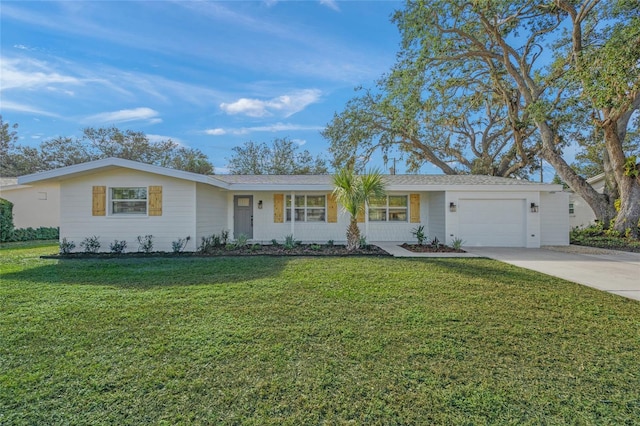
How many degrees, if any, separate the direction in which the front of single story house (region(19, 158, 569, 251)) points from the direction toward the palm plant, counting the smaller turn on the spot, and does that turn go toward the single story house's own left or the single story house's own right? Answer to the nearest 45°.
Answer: approximately 45° to the single story house's own left

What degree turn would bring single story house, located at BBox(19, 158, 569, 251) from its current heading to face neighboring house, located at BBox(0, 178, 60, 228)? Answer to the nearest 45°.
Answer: approximately 135° to its right

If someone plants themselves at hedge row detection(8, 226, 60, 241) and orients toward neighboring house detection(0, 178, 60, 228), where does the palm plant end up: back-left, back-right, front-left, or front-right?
back-right

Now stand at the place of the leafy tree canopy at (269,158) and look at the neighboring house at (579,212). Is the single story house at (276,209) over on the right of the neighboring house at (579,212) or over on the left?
right

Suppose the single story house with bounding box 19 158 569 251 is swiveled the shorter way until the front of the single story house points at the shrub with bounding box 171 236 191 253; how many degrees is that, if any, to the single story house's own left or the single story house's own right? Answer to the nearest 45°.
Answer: approximately 45° to the single story house's own right

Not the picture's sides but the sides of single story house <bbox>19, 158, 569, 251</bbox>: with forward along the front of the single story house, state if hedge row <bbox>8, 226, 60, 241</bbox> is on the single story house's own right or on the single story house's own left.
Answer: on the single story house's own right

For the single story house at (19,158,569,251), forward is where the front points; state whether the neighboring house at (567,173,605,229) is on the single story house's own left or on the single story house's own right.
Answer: on the single story house's own left

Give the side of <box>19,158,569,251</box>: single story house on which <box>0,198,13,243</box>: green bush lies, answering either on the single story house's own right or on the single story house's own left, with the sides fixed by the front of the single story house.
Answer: on the single story house's own right

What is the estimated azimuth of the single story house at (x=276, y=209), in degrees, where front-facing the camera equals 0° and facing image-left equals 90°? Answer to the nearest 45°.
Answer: approximately 0°

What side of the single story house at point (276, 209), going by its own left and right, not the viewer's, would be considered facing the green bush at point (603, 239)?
left
